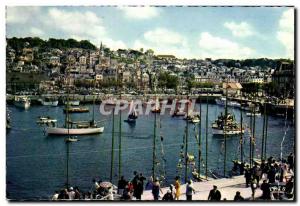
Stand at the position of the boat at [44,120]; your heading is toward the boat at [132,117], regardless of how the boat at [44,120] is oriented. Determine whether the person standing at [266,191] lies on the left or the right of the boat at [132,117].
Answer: right

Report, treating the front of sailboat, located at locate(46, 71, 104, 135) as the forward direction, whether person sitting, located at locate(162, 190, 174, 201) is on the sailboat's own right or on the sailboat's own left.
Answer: on the sailboat's own left

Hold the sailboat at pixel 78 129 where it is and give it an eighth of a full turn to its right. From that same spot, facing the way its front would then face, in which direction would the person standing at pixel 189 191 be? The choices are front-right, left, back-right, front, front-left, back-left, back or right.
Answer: back-left

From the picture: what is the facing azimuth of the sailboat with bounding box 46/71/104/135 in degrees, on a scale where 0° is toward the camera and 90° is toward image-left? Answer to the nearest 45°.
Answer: approximately 90°

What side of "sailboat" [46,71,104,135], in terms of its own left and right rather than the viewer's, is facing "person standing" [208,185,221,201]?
left

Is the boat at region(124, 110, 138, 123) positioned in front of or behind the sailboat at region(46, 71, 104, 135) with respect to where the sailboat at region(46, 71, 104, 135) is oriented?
behind

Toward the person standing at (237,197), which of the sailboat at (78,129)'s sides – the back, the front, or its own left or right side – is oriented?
left
